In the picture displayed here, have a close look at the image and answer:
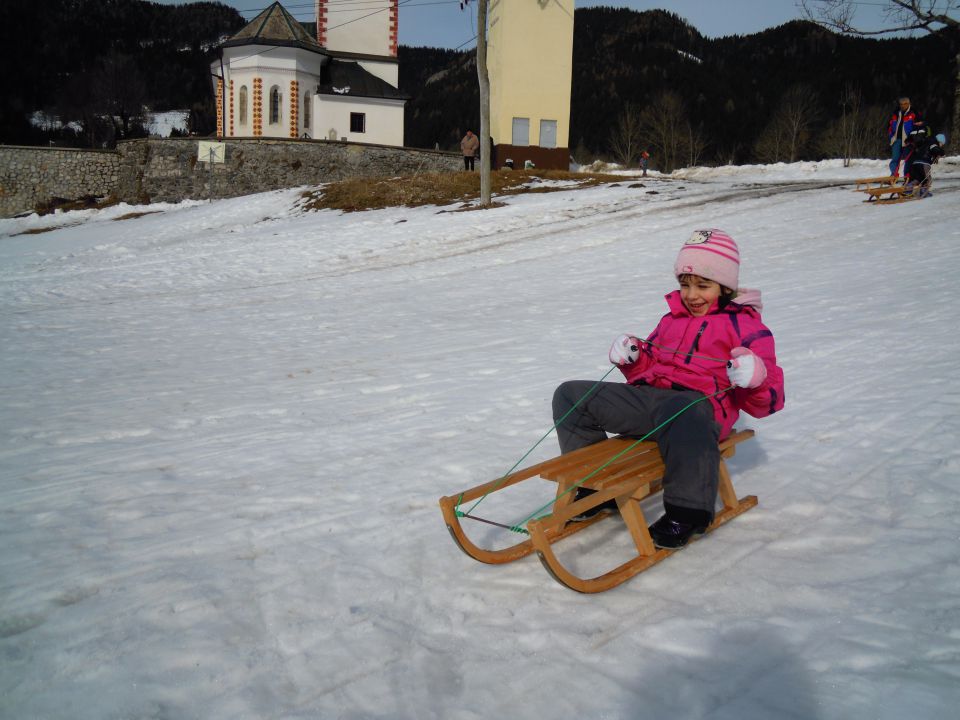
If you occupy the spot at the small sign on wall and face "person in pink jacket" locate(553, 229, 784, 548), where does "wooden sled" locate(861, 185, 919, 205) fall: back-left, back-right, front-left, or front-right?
front-left

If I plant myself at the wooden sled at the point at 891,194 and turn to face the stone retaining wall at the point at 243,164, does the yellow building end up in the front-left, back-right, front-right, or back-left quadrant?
front-right

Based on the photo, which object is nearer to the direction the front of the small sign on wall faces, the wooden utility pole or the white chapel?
the wooden utility pole

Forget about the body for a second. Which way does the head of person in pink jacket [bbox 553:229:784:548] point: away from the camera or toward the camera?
toward the camera

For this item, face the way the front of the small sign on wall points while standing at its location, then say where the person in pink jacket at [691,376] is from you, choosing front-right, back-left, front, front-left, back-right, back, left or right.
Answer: front

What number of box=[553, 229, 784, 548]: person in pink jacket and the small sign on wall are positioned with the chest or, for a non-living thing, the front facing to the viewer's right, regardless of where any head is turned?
0

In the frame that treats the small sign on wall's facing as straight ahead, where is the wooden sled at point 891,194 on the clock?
The wooden sled is roughly at 11 o'clock from the small sign on wall.

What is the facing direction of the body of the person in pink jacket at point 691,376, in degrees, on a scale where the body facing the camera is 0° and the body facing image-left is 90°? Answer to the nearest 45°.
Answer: approximately 45°

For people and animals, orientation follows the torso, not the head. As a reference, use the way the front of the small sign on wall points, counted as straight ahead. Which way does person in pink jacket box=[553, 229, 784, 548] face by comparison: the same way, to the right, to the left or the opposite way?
to the right

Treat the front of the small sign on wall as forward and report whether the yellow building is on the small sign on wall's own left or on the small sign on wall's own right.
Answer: on the small sign on wall's own left

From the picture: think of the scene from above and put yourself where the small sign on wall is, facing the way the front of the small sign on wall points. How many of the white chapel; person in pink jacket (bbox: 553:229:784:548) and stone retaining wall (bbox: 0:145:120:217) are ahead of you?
1

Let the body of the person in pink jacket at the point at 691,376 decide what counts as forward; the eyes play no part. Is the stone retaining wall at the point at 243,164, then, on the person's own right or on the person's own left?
on the person's own right
